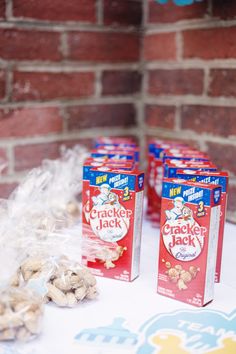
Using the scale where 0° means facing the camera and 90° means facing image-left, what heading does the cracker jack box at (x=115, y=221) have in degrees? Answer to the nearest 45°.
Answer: approximately 45°

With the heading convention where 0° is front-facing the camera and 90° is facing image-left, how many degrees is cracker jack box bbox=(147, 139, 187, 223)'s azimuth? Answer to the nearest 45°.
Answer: approximately 45°

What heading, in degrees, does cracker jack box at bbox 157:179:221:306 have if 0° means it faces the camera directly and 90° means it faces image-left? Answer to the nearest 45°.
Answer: approximately 45°
